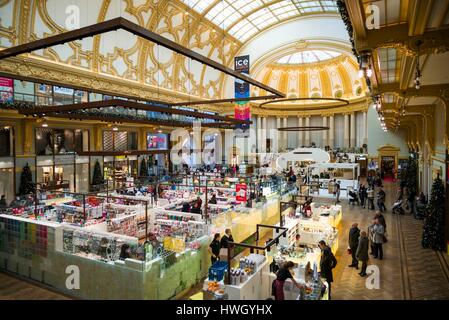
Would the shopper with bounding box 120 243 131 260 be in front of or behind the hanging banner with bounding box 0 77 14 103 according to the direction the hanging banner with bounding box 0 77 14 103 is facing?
in front

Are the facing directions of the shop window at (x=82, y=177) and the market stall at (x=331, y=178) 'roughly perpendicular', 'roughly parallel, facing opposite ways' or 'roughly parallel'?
roughly perpendicular

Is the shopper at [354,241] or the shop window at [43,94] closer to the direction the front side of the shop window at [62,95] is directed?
the shopper

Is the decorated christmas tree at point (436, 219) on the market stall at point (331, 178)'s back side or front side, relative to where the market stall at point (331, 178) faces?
on the front side

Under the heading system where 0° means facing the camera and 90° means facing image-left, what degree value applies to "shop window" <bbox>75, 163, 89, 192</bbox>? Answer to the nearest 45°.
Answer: approximately 315°

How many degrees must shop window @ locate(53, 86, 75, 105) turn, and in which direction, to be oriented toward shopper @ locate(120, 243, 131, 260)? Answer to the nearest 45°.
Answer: approximately 45° to its right

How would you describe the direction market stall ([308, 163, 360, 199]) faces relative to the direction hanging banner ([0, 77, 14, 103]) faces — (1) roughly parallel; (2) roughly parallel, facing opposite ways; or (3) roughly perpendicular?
roughly perpendicular

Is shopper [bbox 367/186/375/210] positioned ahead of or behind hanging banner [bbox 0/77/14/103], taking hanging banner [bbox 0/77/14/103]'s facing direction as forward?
ahead

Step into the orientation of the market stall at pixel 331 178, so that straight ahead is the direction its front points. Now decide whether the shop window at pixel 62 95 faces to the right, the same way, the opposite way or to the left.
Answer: to the left

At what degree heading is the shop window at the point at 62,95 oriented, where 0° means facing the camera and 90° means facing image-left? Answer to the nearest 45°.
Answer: approximately 315°

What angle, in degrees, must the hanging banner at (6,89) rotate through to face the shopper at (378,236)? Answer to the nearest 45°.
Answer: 0° — it already faces them

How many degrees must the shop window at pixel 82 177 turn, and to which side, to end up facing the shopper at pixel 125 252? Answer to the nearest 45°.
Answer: approximately 45° to its right

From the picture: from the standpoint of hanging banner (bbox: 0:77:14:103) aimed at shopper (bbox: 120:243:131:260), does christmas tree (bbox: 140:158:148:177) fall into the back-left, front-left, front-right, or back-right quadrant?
back-left
